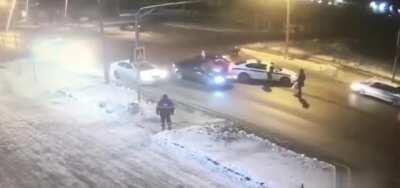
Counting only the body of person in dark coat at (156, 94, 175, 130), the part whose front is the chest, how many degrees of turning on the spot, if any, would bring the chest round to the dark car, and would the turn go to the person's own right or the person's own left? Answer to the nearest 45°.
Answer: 0° — they already face it

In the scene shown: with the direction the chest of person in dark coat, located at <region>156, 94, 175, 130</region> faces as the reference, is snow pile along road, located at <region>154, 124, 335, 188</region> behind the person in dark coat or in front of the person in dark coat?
behind

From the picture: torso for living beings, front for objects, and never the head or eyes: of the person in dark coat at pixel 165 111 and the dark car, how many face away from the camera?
1

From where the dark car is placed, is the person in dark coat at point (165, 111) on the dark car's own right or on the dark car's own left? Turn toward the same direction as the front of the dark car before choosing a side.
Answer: on the dark car's own right

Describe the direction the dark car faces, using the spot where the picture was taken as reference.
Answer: facing the viewer and to the right of the viewer

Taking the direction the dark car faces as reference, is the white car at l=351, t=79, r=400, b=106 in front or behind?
in front

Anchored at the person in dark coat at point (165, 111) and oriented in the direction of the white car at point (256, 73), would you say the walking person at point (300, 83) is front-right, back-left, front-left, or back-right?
front-right

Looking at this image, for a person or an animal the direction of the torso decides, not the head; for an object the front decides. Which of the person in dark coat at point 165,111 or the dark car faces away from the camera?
the person in dark coat

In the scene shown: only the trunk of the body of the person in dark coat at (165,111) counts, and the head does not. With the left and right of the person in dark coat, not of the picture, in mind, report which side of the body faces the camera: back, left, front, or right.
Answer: back

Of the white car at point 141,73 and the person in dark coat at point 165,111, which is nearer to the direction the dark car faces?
the person in dark coat

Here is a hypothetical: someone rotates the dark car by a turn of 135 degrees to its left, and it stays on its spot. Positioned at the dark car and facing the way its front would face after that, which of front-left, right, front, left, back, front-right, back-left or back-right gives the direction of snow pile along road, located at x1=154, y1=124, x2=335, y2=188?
back

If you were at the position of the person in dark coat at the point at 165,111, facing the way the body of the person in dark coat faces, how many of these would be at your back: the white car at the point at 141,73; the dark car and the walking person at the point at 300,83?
0

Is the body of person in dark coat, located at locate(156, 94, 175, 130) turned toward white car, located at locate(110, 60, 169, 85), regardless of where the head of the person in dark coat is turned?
yes

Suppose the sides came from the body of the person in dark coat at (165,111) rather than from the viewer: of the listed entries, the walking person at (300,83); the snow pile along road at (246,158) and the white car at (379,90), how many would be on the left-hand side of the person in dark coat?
0
